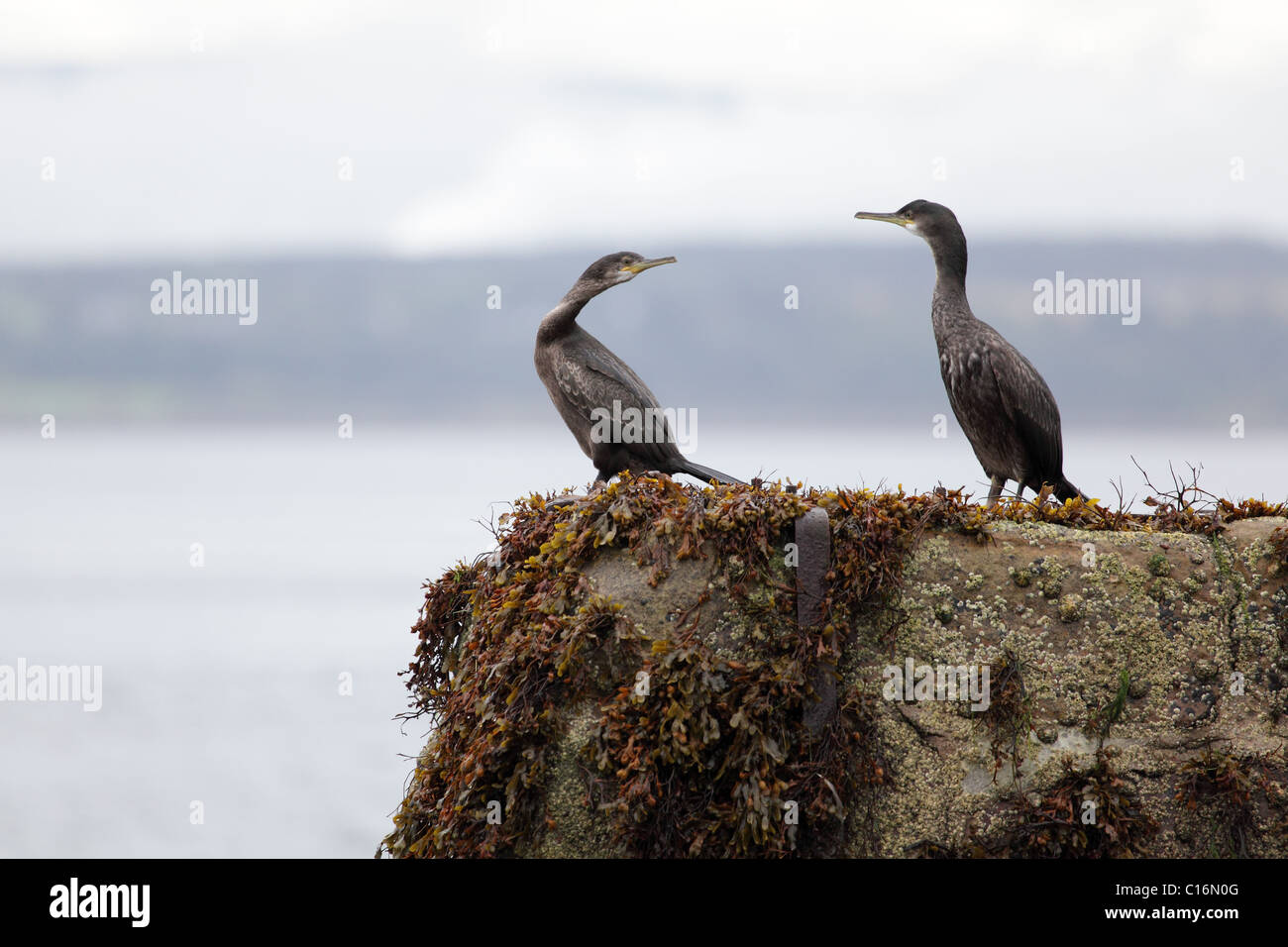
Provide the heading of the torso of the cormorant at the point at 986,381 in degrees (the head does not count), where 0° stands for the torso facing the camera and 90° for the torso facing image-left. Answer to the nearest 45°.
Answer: approximately 90°
